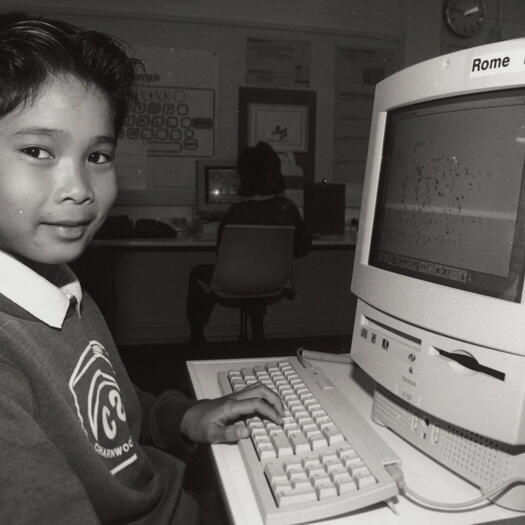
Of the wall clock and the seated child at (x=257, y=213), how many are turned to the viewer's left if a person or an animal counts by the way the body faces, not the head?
0

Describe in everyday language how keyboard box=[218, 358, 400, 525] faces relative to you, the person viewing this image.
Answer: facing to the left of the viewer

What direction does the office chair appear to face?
away from the camera

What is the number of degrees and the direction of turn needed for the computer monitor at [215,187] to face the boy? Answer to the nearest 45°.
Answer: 0° — it already faces them

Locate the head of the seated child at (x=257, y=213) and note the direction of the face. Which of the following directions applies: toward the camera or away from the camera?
away from the camera

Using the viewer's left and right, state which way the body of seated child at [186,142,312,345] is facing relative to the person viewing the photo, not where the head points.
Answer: facing away from the viewer

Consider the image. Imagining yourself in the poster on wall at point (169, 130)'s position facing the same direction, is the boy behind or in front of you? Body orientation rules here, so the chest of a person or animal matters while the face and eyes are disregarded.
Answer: in front

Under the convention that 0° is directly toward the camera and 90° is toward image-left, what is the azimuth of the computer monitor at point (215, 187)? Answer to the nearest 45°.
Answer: approximately 0°

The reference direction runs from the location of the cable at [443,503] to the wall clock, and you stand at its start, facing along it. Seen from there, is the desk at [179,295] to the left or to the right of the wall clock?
left

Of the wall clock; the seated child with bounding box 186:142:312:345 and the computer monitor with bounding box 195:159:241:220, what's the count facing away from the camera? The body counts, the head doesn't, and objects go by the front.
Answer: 1

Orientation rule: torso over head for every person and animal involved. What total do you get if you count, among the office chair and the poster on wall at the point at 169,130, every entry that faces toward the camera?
1

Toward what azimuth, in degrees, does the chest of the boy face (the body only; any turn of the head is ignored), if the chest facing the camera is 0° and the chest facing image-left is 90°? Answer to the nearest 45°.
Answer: approximately 315°

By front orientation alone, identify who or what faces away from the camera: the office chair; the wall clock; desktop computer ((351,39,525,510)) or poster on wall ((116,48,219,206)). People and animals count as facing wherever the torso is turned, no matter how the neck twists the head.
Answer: the office chair

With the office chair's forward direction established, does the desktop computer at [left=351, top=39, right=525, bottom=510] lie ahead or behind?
behind

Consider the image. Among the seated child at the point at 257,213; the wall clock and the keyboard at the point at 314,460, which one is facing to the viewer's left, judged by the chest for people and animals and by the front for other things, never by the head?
the keyboard

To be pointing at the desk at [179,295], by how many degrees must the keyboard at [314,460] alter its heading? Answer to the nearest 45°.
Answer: approximately 90° to its right
